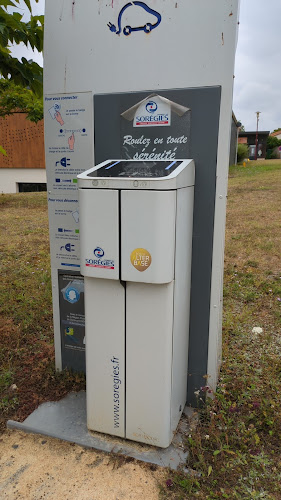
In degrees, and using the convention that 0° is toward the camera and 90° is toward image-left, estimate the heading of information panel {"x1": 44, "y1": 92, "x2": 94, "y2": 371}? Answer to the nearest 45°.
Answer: approximately 45°

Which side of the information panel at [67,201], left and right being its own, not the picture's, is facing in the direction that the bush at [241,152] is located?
back
